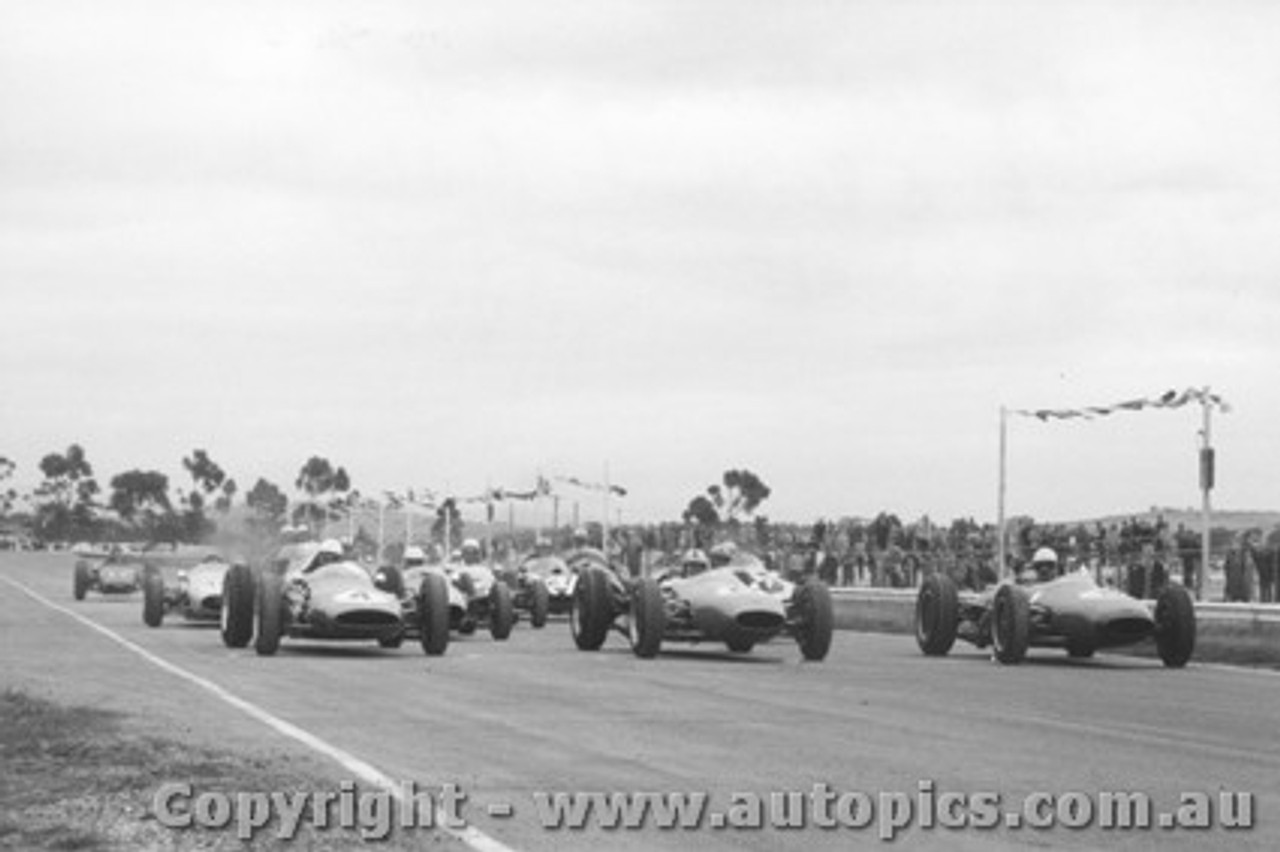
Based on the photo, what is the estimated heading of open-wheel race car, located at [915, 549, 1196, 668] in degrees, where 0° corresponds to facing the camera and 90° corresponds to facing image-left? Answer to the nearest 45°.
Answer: approximately 315°

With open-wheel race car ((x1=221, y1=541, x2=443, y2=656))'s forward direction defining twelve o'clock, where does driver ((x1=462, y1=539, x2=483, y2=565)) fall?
The driver is roughly at 8 o'clock from the open-wheel race car.

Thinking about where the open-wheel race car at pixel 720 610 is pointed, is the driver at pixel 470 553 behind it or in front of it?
behind

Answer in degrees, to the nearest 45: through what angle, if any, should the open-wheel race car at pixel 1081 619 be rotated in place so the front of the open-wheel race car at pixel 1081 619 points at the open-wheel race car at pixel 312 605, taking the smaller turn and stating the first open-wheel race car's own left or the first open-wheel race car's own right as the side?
approximately 135° to the first open-wheel race car's own right

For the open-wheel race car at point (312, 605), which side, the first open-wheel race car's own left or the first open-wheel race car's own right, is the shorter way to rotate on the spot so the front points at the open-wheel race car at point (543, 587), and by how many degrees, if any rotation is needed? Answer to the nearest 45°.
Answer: approximately 135° to the first open-wheel race car's own left

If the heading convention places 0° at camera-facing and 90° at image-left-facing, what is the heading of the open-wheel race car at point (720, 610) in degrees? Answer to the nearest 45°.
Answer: approximately 315°
